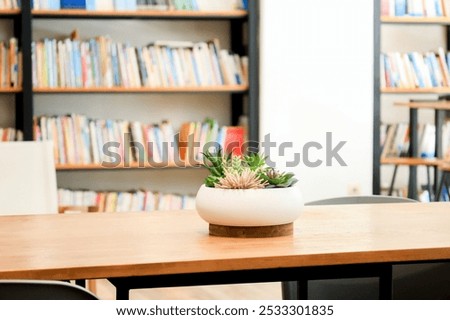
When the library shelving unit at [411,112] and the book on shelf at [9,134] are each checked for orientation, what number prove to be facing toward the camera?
2

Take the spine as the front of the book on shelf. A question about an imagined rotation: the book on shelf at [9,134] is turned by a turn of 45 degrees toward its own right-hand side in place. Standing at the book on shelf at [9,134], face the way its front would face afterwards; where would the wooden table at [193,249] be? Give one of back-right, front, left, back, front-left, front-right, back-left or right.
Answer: front-left

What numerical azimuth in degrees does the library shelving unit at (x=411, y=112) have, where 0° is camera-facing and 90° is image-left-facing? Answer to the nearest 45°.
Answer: approximately 0°

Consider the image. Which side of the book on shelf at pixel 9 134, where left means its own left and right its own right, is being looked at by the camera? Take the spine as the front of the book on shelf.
front

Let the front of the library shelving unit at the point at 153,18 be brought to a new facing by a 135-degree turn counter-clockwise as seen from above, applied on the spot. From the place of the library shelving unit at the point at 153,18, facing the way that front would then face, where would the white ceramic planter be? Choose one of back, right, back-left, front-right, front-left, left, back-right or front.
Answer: back-right

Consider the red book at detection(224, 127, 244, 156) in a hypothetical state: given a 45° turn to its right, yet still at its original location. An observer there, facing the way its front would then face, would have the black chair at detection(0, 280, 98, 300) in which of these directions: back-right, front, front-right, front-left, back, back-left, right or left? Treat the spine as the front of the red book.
front-left

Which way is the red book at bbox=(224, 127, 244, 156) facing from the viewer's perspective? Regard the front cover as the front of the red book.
toward the camera

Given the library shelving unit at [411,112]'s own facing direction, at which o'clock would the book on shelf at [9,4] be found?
The book on shelf is roughly at 2 o'clock from the library shelving unit.

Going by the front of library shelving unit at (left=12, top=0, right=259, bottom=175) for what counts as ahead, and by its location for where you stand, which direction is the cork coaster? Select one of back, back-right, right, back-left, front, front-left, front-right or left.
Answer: front

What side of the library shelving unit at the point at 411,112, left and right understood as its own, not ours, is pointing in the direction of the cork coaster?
front

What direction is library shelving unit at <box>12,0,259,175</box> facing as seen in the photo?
toward the camera

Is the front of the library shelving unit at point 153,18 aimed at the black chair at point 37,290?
yes
